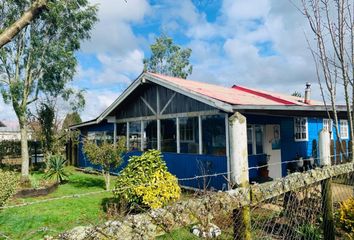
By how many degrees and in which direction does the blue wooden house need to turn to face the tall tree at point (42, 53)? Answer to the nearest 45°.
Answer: approximately 45° to its right

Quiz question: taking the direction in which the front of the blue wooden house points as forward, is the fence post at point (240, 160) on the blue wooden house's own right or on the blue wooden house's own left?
on the blue wooden house's own left

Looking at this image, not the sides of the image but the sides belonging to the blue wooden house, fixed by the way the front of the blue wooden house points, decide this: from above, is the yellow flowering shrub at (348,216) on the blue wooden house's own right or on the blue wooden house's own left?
on the blue wooden house's own left

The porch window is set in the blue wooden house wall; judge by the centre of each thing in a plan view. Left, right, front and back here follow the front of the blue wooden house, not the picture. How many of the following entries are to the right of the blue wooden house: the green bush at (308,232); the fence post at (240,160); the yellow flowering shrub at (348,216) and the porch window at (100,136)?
1

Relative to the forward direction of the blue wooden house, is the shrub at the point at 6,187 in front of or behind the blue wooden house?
in front

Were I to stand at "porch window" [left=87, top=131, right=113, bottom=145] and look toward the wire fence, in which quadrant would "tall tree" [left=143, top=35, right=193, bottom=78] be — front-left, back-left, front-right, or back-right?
back-left

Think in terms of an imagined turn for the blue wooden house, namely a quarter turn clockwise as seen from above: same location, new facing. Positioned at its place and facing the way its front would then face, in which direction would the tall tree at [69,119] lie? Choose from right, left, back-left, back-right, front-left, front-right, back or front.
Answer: front

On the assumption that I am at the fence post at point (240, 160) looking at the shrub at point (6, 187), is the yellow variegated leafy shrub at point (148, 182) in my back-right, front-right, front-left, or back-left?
front-right

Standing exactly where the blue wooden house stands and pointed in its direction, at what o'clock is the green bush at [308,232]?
The green bush is roughly at 10 o'clock from the blue wooden house.

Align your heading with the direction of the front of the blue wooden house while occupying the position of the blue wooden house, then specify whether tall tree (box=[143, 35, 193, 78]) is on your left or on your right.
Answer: on your right
